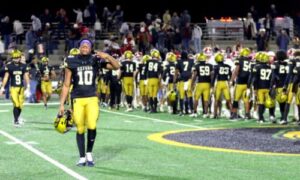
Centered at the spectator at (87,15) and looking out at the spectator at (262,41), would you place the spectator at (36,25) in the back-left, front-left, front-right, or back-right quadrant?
back-right

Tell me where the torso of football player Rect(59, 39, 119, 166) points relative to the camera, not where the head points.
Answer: toward the camera

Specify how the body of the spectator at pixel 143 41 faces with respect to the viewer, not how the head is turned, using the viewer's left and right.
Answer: facing the viewer

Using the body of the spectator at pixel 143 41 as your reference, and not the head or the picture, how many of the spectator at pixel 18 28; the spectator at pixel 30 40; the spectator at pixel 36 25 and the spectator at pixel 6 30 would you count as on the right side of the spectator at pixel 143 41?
4

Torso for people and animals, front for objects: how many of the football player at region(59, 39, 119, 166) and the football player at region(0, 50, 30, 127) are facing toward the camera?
2

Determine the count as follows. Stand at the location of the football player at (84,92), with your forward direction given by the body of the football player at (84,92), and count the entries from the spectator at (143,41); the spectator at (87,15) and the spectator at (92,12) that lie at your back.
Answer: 3

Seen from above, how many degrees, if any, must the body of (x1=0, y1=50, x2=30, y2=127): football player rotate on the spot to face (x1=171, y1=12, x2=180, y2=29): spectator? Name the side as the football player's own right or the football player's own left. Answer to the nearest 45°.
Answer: approximately 135° to the football player's own left

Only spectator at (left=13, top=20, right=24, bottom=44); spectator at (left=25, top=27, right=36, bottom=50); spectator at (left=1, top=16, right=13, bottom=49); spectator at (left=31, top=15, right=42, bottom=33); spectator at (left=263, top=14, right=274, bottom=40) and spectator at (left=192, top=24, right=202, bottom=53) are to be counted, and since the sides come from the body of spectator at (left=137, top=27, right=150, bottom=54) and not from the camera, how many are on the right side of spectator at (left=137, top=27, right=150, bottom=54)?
4

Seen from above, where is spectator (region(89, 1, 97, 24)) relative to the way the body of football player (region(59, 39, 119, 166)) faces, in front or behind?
behind

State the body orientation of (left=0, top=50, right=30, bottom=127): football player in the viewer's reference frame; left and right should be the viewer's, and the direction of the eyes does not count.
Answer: facing the viewer

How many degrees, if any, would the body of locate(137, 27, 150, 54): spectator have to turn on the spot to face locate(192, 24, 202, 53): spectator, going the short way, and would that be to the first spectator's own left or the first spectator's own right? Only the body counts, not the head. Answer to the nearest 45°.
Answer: approximately 90° to the first spectator's own left

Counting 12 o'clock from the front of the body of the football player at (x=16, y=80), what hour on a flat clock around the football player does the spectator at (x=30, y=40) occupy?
The spectator is roughly at 6 o'clock from the football player.

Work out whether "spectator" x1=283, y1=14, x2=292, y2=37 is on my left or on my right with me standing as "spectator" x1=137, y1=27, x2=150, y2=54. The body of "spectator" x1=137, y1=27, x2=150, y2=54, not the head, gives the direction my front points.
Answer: on my left
